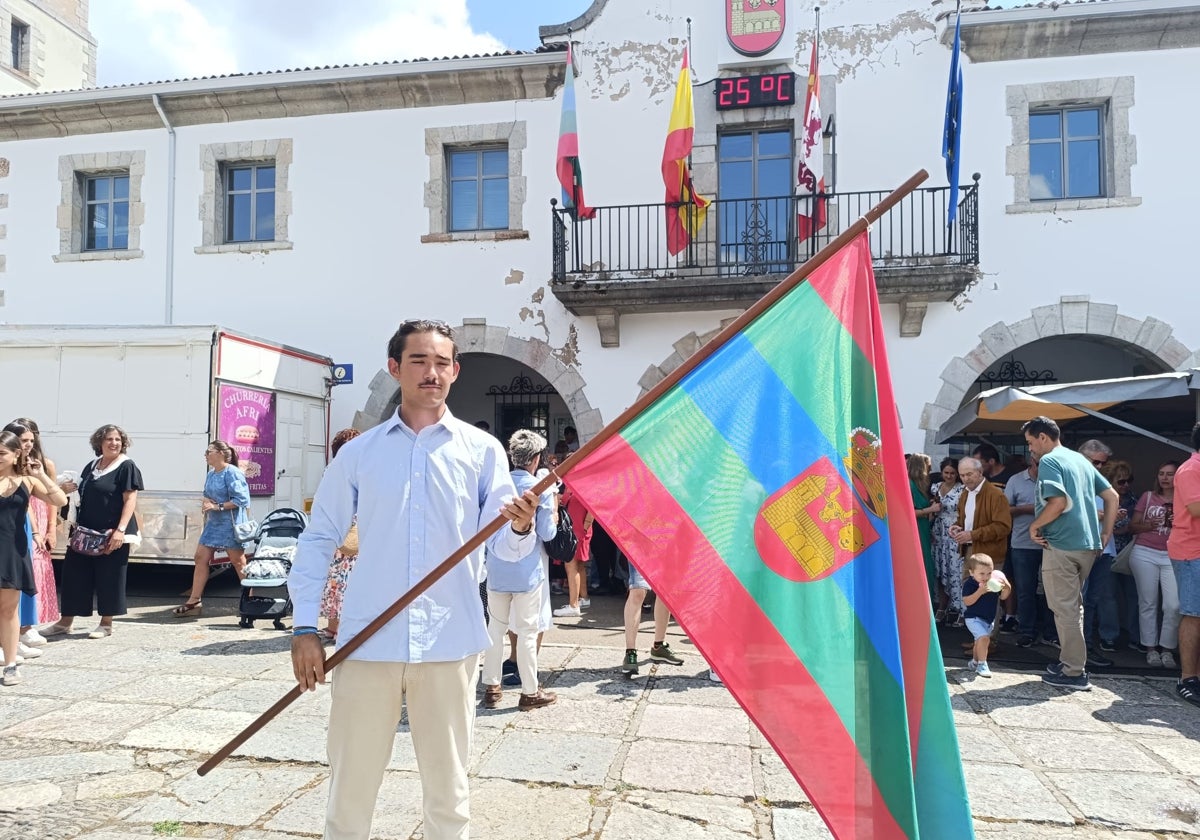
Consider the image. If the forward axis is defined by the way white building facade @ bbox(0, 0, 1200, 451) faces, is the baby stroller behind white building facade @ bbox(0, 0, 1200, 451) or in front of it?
in front

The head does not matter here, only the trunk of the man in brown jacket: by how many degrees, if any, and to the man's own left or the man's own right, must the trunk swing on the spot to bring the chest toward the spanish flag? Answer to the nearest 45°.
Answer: approximately 90° to the man's own right

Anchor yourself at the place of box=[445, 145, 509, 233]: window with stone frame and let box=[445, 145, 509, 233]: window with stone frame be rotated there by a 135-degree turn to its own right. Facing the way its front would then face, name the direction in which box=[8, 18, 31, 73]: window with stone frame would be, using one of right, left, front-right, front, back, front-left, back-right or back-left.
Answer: front

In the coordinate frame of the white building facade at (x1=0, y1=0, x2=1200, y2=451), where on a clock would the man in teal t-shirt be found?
The man in teal t-shirt is roughly at 11 o'clock from the white building facade.

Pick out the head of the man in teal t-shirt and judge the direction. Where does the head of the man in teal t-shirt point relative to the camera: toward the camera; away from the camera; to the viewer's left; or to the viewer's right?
to the viewer's left

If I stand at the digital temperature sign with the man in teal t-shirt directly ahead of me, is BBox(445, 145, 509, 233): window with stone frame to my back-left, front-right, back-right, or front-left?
back-right
